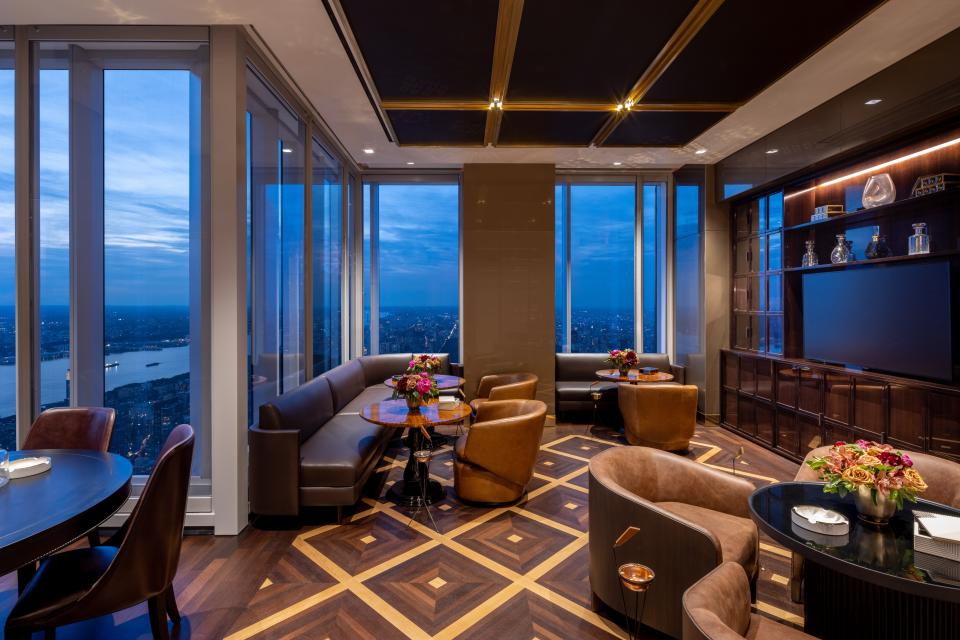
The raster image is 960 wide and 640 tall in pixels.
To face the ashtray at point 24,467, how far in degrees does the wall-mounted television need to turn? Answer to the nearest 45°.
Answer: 0° — it already faces it

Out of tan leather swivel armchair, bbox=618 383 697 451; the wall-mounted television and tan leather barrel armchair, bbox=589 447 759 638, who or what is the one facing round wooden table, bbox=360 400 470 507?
the wall-mounted television

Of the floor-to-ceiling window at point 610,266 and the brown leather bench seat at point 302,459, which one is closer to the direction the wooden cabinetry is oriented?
the brown leather bench seat

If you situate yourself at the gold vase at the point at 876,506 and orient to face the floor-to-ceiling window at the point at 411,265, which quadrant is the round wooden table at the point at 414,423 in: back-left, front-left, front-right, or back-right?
front-left

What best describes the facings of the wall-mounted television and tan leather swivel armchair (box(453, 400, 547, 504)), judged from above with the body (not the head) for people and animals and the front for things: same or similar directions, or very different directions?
same or similar directions

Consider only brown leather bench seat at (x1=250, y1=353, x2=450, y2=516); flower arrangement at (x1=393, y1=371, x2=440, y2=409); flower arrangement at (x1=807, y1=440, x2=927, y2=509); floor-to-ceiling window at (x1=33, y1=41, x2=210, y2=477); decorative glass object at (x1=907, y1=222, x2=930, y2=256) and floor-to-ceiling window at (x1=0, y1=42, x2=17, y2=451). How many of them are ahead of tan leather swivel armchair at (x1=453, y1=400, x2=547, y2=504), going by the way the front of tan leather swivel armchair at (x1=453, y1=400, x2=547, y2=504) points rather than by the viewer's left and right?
4

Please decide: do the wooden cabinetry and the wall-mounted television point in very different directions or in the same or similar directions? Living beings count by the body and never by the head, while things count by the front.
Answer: same or similar directions

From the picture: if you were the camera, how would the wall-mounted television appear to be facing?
facing the viewer and to the left of the viewer

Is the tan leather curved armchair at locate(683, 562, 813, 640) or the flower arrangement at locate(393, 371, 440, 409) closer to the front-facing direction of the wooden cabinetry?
the flower arrangement

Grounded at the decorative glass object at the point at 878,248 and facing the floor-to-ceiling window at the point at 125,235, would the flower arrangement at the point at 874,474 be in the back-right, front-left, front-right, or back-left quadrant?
front-left

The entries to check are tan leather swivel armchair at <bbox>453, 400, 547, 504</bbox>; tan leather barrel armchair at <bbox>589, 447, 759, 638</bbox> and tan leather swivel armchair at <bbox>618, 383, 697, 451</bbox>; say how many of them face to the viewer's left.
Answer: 1
